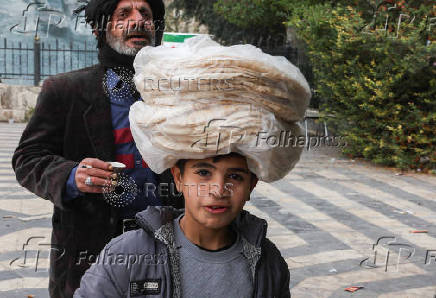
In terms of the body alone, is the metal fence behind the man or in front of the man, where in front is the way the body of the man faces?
behind

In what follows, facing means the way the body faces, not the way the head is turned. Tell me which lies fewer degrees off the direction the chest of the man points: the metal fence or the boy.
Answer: the boy

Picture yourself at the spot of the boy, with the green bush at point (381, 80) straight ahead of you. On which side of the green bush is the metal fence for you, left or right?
left

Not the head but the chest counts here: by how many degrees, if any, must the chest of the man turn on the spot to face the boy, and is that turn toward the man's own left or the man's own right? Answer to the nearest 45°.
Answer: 0° — they already face them

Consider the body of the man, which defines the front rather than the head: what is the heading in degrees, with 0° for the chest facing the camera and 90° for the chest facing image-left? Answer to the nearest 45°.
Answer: approximately 315°

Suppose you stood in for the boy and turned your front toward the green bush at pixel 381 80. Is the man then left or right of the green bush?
left

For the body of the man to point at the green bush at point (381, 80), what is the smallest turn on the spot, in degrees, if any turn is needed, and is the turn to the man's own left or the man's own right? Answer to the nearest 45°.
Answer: approximately 90° to the man's own left
